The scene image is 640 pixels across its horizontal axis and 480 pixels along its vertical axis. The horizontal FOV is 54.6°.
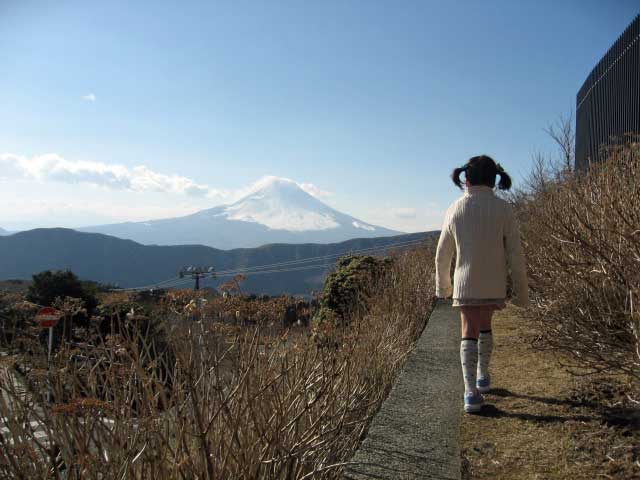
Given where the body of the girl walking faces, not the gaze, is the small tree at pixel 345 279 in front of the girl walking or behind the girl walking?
in front

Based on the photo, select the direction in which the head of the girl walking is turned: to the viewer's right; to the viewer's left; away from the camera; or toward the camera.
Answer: away from the camera

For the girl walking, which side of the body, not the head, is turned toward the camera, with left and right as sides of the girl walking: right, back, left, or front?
back

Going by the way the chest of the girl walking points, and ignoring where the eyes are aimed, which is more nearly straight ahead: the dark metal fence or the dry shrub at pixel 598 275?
the dark metal fence

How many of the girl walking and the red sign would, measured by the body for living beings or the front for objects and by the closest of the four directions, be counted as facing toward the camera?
1

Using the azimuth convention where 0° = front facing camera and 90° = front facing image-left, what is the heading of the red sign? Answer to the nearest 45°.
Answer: approximately 0°

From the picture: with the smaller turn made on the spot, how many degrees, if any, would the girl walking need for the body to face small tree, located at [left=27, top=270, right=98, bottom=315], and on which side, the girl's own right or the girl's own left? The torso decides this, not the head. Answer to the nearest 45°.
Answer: approximately 45° to the girl's own left

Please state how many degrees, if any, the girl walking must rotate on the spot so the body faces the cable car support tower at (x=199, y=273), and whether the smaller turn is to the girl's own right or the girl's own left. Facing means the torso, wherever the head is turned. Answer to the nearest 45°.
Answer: approximately 45° to the girl's own left

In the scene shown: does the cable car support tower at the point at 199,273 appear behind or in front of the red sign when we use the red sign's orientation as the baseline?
behind

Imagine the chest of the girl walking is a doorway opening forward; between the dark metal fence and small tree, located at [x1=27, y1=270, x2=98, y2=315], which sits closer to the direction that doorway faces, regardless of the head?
the dark metal fence

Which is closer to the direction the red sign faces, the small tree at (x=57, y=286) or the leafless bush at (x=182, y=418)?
the leafless bush

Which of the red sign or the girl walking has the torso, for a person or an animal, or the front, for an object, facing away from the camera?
the girl walking

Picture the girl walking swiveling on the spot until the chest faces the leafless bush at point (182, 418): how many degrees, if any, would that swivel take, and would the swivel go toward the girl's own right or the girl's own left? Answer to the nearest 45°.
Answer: approximately 135° to the girl's own left
